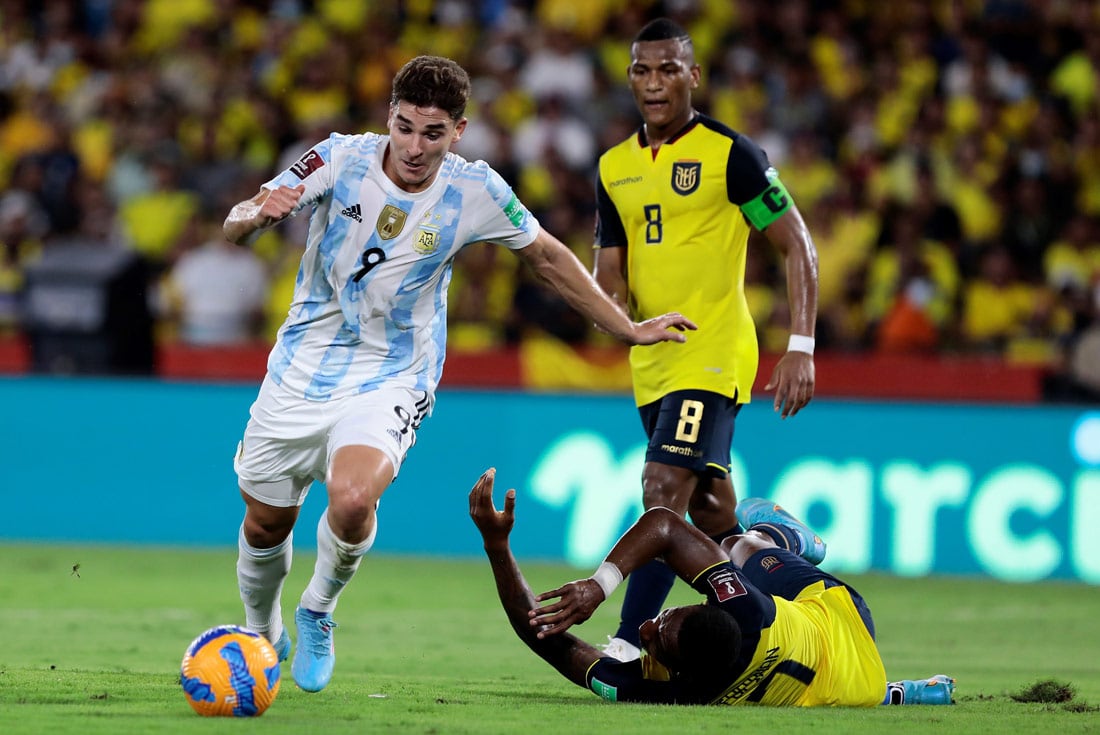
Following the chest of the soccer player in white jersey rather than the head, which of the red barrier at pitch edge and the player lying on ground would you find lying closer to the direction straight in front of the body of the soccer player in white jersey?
the player lying on ground

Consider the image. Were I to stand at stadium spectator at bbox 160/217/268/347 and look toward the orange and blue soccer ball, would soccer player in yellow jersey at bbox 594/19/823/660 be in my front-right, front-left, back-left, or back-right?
front-left

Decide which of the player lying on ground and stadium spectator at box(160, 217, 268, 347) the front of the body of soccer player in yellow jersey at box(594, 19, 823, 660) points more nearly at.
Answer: the player lying on ground

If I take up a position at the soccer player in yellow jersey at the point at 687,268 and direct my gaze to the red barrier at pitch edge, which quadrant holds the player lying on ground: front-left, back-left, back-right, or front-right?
back-right

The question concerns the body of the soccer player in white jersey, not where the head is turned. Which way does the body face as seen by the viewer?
toward the camera

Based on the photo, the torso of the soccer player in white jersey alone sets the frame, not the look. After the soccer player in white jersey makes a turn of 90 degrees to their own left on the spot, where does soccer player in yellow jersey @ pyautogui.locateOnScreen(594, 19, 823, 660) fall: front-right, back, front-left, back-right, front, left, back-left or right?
front-left

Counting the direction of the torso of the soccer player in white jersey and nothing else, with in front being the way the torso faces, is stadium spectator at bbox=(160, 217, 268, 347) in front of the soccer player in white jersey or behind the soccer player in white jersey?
behind

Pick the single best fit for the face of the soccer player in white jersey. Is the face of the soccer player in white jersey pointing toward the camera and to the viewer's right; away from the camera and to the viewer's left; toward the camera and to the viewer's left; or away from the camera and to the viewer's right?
toward the camera and to the viewer's left
